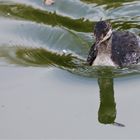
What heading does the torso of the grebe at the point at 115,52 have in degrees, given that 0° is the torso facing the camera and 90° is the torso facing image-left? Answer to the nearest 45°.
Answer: approximately 45°
